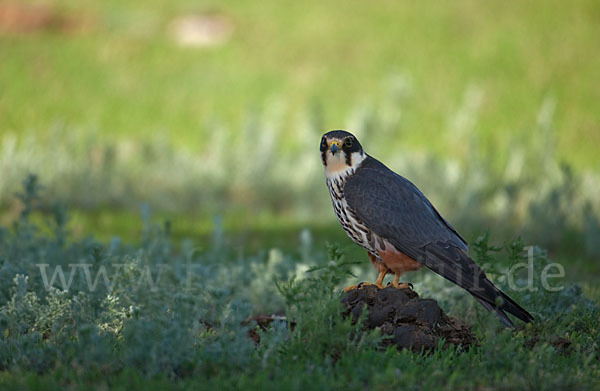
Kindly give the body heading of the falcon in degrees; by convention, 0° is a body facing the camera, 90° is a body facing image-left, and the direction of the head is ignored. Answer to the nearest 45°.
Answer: approximately 90°
